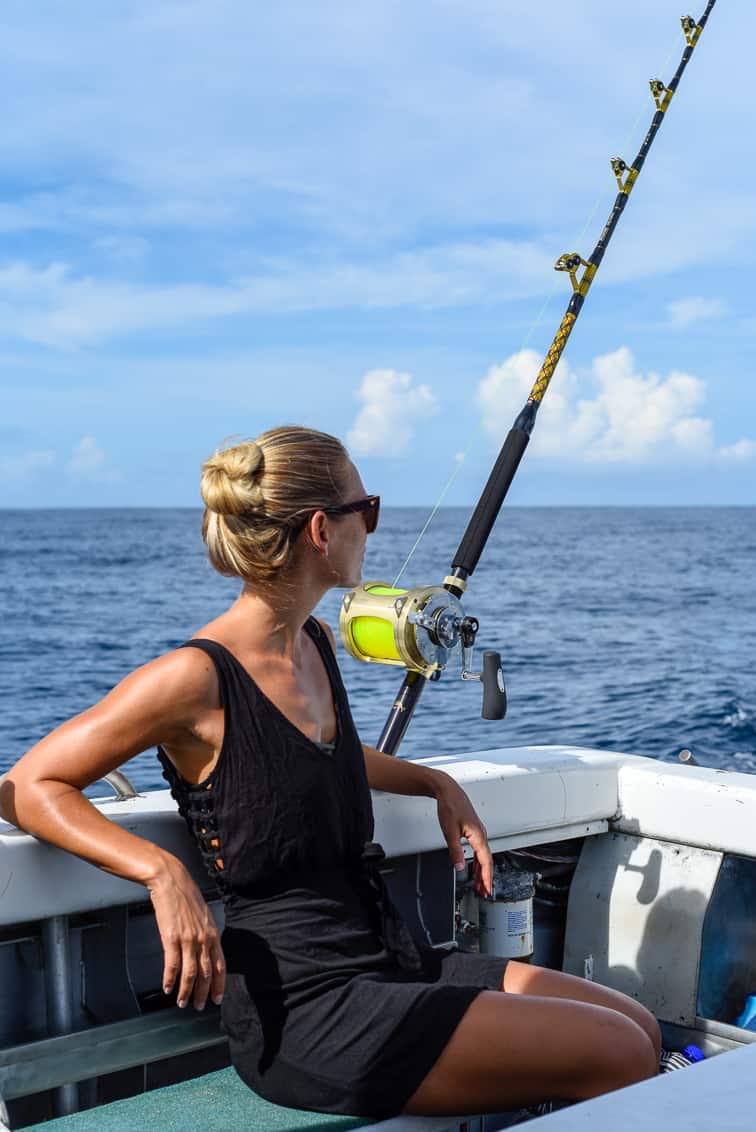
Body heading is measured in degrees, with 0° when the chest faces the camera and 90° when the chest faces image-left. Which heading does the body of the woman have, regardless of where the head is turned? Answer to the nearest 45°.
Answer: approximately 315°

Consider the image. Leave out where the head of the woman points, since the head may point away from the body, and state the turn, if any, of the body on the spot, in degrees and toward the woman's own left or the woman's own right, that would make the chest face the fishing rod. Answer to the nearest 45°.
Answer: approximately 135° to the woman's own left
